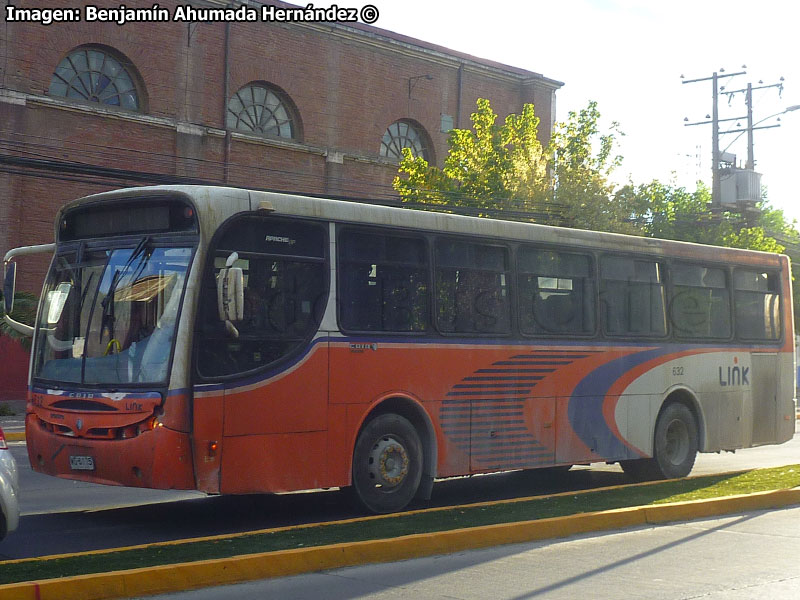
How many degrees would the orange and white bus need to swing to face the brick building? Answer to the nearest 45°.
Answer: approximately 135° to its right

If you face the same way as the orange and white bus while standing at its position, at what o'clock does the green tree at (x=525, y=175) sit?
The green tree is roughly at 5 o'clock from the orange and white bus.

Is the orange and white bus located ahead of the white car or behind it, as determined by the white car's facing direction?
behind

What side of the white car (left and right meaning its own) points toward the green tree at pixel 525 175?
back

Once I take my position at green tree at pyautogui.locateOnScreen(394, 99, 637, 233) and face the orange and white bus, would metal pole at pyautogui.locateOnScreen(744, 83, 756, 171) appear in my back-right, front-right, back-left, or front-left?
back-left

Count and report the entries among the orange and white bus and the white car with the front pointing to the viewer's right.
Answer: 0

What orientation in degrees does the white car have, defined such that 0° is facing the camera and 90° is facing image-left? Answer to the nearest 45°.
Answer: approximately 45°

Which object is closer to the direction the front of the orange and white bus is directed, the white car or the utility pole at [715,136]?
the white car

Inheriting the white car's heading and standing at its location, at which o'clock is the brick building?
The brick building is roughly at 5 o'clock from the white car.

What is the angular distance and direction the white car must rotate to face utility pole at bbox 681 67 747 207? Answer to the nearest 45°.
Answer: approximately 180°

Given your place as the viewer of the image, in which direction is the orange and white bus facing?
facing the viewer and to the left of the viewer

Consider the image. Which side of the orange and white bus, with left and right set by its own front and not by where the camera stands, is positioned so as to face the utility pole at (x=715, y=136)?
back

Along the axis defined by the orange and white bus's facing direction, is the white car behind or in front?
in front

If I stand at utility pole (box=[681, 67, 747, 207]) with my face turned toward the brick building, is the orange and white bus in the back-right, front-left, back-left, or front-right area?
front-left

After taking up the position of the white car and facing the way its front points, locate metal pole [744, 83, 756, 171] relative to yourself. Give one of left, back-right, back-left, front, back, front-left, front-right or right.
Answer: back

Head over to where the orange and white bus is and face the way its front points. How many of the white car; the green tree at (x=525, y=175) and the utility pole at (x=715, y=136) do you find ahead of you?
1
